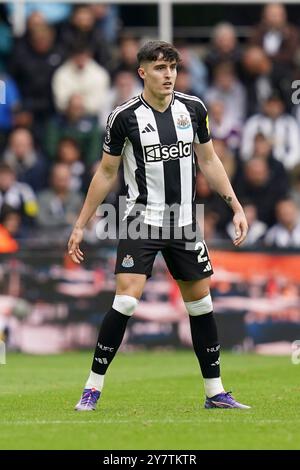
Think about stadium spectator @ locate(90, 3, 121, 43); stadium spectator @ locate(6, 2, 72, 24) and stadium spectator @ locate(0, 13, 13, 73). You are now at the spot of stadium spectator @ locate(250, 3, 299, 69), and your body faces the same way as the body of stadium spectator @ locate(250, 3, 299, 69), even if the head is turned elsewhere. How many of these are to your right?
3

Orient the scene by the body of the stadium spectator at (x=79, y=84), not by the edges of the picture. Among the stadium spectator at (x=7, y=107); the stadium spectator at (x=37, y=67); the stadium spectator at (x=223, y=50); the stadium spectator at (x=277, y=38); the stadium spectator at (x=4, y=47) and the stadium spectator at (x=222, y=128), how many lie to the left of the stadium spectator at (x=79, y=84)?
3

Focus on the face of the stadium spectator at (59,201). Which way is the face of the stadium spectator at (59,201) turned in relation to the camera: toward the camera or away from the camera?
toward the camera

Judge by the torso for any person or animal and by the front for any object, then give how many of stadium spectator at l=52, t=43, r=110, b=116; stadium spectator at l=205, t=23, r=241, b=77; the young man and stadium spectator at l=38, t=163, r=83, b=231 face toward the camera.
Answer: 4

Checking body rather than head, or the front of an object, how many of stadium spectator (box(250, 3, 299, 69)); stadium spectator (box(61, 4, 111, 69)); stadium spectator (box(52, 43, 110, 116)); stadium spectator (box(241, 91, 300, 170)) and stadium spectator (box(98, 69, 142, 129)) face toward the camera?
5

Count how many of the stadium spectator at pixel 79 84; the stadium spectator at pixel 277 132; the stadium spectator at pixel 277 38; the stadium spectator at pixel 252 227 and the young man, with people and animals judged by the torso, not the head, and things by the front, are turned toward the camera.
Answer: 5

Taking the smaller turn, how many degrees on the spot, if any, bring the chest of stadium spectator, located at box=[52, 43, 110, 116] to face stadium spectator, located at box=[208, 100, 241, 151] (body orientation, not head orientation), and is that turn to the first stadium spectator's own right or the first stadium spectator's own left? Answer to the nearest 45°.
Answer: approximately 90° to the first stadium spectator's own left

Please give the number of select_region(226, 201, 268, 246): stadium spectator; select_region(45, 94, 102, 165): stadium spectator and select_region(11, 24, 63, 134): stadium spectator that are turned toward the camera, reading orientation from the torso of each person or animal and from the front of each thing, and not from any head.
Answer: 3

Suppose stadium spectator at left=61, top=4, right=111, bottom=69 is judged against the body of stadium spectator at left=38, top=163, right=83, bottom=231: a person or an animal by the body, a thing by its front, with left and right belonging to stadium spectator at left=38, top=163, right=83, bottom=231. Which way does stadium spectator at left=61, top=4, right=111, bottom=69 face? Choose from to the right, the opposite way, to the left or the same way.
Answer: the same way

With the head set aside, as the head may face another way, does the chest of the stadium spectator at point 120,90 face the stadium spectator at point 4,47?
no

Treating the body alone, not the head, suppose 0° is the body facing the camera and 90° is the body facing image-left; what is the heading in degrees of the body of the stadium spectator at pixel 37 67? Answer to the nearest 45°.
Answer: approximately 0°

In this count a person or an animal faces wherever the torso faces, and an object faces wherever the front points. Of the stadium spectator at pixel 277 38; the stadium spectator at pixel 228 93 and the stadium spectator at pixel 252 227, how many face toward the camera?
3

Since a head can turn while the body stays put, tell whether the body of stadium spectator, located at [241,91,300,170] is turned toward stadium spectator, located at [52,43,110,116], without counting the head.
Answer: no

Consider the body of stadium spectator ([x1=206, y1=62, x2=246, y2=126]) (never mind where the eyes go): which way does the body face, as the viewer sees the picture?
toward the camera

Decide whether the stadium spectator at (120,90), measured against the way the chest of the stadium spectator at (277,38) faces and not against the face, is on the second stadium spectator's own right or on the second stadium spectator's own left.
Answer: on the second stadium spectator's own right

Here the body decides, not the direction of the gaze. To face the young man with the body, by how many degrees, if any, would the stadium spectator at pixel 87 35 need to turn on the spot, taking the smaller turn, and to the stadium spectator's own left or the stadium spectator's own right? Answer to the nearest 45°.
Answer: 0° — they already face them

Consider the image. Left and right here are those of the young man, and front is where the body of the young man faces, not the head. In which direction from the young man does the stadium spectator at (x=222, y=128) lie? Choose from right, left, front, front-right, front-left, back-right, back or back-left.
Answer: back

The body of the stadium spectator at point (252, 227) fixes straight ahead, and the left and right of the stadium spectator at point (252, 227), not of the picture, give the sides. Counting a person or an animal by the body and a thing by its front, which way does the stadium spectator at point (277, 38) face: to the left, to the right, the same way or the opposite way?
the same way
